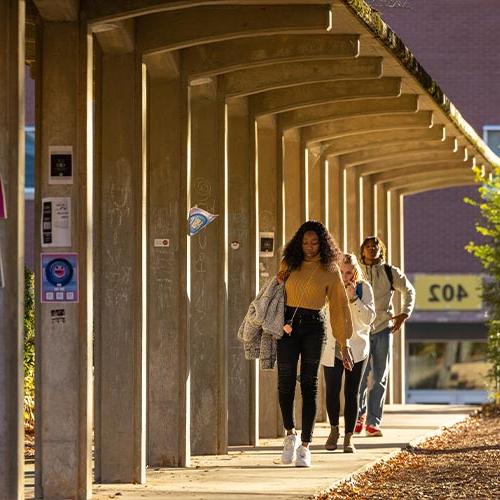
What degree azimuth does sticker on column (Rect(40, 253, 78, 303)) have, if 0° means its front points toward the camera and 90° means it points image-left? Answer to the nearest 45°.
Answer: approximately 0°

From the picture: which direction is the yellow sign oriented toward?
toward the camera

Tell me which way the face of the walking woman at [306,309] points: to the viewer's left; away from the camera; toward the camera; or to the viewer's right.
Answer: toward the camera

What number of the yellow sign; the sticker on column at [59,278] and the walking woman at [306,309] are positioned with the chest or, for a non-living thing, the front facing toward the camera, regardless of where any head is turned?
3

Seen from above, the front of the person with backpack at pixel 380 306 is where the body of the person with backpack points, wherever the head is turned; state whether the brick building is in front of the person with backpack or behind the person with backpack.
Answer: behind

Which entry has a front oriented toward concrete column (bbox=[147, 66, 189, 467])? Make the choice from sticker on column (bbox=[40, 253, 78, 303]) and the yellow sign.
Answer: the yellow sign

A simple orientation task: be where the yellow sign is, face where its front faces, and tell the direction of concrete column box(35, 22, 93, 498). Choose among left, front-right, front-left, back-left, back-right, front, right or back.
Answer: front

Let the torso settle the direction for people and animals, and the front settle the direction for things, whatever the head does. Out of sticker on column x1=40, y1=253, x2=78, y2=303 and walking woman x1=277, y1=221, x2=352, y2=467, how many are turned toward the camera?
2

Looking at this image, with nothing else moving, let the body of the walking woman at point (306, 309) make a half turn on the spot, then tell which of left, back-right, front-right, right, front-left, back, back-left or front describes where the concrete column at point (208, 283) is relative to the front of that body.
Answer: front-left

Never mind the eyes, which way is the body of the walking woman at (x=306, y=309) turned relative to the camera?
toward the camera

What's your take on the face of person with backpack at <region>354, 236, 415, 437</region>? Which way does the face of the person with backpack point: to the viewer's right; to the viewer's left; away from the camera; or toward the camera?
toward the camera

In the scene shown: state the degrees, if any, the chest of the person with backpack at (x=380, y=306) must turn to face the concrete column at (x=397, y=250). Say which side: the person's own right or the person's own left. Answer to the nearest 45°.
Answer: approximately 135° to the person's own right

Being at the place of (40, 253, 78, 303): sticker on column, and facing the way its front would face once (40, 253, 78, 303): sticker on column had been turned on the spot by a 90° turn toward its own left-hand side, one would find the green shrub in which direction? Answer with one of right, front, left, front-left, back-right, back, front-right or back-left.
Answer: left

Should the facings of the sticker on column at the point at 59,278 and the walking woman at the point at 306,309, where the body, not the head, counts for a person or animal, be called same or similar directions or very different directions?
same or similar directions

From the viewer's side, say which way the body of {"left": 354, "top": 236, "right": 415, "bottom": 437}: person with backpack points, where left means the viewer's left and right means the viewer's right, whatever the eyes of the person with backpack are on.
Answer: facing the viewer and to the left of the viewer
